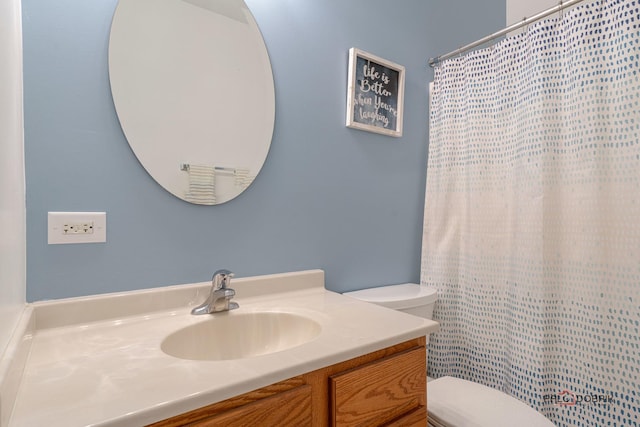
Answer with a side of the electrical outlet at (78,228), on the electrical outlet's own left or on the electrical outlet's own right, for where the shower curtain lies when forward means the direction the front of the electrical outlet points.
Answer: on the electrical outlet's own left

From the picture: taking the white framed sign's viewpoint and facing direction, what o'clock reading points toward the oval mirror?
The oval mirror is roughly at 3 o'clock from the white framed sign.

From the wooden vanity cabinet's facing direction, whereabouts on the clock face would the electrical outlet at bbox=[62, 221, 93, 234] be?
The electrical outlet is roughly at 5 o'clock from the wooden vanity cabinet.

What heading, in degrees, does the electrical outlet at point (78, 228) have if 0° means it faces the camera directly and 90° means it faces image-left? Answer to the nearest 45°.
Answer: approximately 0°

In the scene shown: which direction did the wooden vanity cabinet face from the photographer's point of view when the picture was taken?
facing the viewer and to the right of the viewer

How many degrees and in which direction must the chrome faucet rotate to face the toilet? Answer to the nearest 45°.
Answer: approximately 45° to its left

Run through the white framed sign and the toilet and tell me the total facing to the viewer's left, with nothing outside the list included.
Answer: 0

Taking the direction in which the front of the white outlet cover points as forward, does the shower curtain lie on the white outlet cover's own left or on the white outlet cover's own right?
on the white outlet cover's own left

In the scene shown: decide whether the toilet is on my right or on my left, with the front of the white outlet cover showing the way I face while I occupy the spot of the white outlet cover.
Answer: on my left

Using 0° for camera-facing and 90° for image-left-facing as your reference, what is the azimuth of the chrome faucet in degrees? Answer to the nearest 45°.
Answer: approximately 315°

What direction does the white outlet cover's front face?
toward the camera
